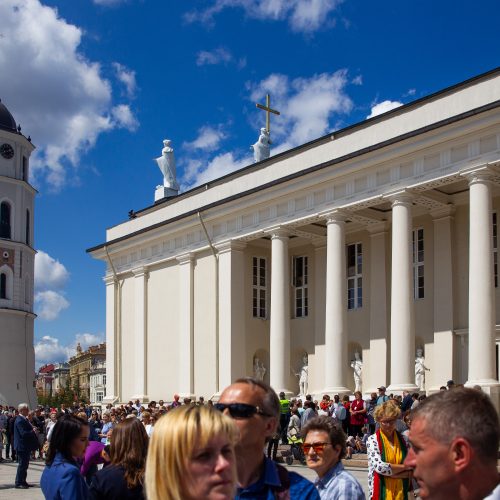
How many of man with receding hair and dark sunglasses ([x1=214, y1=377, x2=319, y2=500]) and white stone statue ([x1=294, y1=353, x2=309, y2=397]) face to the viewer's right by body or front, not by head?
0

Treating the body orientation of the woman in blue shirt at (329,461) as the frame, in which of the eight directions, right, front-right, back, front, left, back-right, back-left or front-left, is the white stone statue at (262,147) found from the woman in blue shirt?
back-right

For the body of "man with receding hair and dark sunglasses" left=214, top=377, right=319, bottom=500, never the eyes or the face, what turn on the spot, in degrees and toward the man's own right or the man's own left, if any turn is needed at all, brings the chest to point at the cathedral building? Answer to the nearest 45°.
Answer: approximately 135° to the man's own right

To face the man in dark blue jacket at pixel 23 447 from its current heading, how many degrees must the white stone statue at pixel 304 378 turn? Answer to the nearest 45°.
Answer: approximately 45° to its left

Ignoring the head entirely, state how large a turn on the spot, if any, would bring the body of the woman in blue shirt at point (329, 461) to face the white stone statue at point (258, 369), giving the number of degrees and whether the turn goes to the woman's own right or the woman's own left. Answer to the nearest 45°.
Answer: approximately 135° to the woman's own right

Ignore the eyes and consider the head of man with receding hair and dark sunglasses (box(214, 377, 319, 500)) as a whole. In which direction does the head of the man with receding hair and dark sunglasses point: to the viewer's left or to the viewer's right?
to the viewer's left

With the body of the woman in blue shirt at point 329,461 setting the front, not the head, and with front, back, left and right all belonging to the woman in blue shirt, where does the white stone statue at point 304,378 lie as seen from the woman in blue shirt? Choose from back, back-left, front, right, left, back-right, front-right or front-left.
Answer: back-right

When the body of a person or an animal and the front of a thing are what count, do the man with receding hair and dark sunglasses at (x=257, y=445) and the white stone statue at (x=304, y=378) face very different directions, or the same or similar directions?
same or similar directions

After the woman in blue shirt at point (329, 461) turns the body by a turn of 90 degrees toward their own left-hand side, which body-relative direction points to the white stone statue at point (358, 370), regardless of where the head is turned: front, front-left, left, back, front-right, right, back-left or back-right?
back-left

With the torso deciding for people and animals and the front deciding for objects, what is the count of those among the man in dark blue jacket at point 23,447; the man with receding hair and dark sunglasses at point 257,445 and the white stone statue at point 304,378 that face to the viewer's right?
1

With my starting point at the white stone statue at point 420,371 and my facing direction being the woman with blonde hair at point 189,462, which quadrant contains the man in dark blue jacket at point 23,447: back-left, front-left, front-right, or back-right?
front-right

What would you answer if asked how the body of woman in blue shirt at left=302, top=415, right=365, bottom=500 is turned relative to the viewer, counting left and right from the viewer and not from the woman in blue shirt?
facing the viewer and to the left of the viewer

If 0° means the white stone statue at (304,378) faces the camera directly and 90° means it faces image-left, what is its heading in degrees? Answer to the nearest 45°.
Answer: approximately 45°

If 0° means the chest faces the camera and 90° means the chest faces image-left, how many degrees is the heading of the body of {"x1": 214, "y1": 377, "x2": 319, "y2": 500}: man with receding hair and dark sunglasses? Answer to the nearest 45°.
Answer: approximately 45°

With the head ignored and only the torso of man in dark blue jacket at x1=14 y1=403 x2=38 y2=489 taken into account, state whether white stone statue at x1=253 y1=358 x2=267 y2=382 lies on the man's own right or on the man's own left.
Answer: on the man's own left
